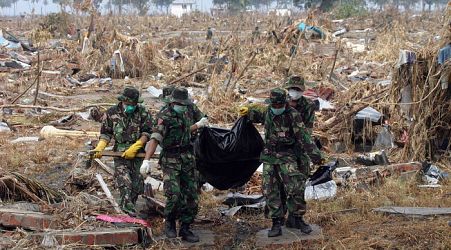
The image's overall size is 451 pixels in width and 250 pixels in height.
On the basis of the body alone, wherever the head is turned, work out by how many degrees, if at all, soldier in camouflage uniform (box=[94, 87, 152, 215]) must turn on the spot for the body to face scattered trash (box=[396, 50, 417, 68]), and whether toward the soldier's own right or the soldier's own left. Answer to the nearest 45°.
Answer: approximately 135° to the soldier's own left

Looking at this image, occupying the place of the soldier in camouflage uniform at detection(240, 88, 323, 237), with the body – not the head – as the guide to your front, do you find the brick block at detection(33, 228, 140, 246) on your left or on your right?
on your right

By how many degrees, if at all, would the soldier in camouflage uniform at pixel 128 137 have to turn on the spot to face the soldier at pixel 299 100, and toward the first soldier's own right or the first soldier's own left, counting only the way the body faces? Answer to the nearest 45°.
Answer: approximately 90° to the first soldier's own left

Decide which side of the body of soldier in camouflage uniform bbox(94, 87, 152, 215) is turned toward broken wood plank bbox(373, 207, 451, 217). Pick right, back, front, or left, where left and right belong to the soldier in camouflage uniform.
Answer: left

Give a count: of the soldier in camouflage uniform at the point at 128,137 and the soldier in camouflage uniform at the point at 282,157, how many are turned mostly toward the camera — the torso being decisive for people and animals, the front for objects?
2

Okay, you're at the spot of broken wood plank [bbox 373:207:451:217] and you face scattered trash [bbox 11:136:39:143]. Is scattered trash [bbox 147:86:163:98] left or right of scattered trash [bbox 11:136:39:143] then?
right

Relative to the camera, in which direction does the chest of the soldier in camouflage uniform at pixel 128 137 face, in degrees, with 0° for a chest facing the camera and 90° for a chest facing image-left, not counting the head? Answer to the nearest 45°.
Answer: approximately 0°

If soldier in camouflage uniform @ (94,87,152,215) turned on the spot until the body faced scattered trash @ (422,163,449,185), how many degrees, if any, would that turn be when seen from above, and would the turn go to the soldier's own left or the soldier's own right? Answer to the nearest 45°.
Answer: approximately 90° to the soldier's own left

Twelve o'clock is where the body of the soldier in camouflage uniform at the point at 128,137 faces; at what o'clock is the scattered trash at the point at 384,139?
The scattered trash is roughly at 8 o'clock from the soldier in camouflage uniform.

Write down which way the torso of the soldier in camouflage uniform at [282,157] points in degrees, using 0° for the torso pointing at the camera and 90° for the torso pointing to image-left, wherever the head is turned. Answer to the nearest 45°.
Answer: approximately 0°

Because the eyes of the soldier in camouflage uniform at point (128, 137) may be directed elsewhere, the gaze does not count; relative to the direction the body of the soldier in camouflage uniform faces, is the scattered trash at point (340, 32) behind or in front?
behind

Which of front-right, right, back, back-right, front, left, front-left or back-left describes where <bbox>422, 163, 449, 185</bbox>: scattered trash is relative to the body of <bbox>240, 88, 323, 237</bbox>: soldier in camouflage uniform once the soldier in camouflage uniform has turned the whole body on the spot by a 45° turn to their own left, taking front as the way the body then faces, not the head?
left
